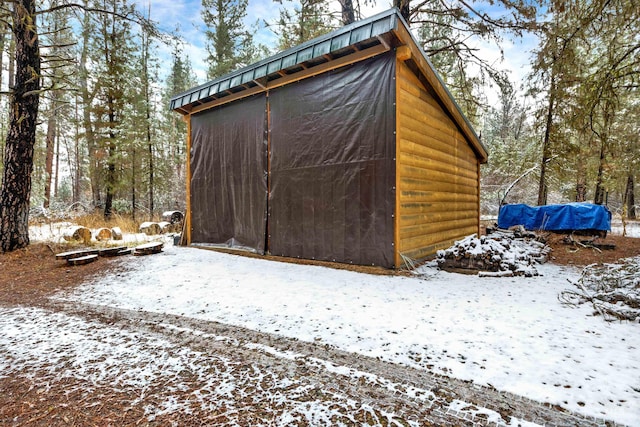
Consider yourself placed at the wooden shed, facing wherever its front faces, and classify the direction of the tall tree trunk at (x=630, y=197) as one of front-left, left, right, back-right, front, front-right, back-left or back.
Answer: back

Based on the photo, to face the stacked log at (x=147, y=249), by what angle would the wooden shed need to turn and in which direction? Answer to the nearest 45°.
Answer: approximately 45° to its right

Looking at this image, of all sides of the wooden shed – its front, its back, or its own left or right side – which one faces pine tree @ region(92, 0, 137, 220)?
right

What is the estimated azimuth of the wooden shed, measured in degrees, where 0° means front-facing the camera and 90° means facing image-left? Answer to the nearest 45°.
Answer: approximately 45°

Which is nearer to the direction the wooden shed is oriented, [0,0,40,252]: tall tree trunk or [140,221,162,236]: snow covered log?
the tall tree trunk

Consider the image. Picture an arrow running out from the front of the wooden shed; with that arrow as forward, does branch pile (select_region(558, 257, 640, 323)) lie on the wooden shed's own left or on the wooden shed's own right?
on the wooden shed's own left

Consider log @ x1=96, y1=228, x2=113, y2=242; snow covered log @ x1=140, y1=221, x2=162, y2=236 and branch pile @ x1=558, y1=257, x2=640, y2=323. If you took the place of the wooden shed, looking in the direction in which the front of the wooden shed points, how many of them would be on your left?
1

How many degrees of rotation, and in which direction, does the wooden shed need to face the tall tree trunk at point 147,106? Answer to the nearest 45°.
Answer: approximately 90° to its right

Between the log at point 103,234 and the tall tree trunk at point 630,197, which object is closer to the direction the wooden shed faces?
the log

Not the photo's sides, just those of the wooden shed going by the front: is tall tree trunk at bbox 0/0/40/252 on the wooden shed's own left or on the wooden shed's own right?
on the wooden shed's own right

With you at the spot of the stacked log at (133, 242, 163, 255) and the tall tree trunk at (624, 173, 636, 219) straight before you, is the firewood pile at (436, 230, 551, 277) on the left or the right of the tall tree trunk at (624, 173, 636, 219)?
right

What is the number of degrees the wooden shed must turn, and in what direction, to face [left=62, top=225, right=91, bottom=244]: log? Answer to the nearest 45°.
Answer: approximately 45° to its right

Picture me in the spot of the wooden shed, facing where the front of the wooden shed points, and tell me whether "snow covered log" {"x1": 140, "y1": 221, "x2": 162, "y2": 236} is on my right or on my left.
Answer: on my right

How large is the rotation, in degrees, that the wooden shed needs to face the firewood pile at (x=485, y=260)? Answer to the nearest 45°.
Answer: approximately 135° to its left

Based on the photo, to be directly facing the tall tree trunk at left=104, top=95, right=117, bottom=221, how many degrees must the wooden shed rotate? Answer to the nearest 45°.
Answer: approximately 90° to its right

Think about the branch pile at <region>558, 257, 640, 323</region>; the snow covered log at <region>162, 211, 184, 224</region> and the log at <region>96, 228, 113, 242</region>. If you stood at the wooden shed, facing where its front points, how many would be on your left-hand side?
1

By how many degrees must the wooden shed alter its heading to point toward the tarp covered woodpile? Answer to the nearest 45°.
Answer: approximately 180°

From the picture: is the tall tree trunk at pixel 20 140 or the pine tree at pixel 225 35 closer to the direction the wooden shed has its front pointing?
the tall tree trunk
